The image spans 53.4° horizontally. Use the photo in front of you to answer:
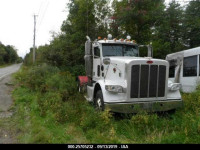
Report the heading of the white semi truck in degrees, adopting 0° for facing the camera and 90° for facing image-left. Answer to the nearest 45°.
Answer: approximately 315°

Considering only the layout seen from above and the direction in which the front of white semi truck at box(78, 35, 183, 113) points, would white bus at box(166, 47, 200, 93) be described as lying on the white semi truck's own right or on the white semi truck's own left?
on the white semi truck's own left

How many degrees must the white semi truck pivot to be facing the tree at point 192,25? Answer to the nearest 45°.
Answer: approximately 135° to its left

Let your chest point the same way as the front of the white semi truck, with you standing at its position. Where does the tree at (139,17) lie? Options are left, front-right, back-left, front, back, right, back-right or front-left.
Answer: back-left
